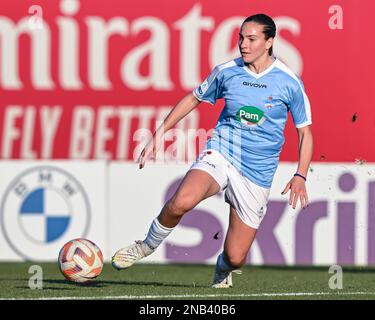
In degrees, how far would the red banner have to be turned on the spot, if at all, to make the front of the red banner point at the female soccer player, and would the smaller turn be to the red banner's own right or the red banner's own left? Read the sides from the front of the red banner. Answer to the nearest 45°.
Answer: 0° — it already faces them

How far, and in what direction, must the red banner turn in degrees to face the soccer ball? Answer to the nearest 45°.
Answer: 0° — it already faces it

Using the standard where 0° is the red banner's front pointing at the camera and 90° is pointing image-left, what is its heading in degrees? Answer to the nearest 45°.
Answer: approximately 0°
